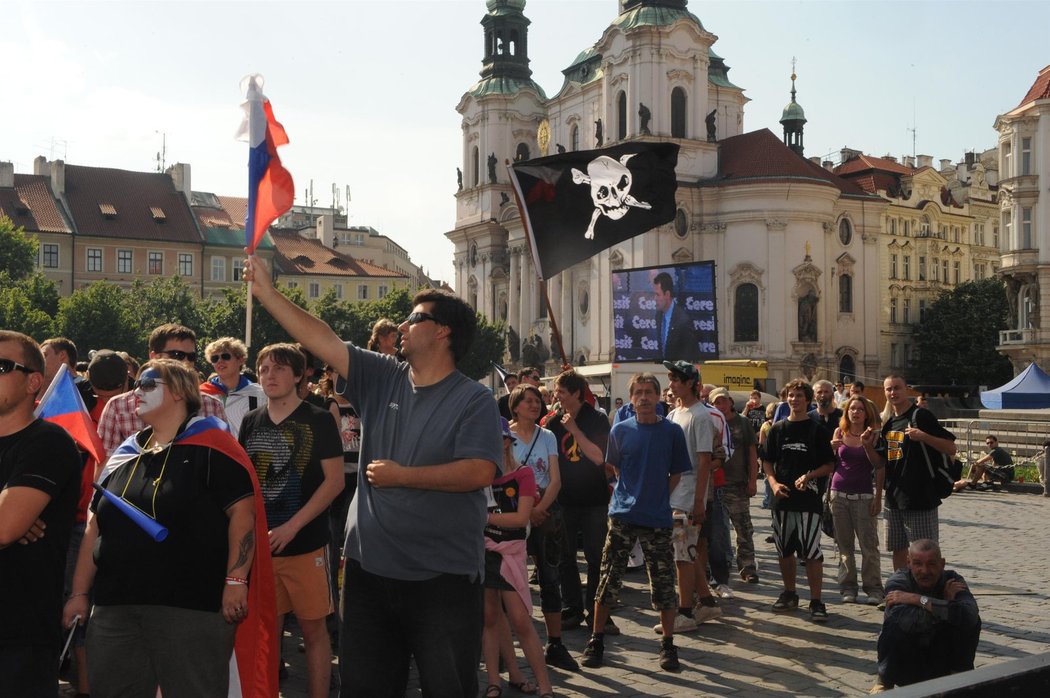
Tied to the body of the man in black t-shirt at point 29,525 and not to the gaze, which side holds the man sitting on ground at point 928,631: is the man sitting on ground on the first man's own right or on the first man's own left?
on the first man's own left

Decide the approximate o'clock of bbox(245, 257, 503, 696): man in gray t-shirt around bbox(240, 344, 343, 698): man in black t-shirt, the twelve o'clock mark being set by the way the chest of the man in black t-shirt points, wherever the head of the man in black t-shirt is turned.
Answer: The man in gray t-shirt is roughly at 10 o'clock from the man in black t-shirt.

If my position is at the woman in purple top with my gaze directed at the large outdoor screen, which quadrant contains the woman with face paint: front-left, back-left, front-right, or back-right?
back-left

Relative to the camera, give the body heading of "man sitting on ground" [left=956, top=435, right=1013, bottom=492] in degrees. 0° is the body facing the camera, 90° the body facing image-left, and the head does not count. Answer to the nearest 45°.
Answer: approximately 90°

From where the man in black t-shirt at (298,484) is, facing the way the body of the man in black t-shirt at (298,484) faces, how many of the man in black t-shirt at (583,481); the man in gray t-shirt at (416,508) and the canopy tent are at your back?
2

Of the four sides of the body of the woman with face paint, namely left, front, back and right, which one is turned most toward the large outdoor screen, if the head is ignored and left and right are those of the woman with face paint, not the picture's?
back

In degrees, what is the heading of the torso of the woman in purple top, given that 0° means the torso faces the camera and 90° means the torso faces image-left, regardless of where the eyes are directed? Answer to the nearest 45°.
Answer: approximately 0°

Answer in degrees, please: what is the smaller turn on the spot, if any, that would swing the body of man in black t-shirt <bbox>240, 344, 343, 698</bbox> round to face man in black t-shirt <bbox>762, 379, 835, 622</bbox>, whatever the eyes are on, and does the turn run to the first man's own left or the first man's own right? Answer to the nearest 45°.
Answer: approximately 180°

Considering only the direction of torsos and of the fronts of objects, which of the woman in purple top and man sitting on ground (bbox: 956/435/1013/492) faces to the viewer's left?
the man sitting on ground

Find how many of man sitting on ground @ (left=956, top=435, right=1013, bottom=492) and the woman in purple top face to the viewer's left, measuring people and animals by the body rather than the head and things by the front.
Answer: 1

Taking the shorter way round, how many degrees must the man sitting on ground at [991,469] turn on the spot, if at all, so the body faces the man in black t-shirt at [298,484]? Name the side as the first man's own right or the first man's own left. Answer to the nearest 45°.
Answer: approximately 90° to the first man's own left
